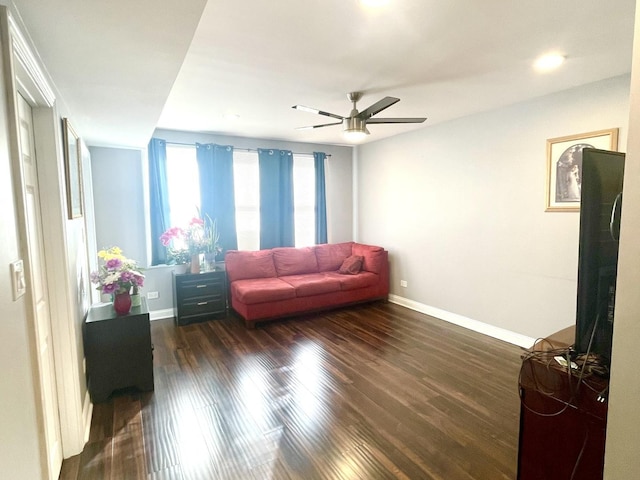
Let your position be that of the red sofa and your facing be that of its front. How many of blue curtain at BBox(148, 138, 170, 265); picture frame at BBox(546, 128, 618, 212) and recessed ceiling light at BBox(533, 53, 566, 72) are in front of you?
2

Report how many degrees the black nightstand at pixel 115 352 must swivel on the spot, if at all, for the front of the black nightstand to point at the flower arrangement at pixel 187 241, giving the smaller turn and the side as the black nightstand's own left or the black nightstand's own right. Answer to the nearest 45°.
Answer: approximately 45° to the black nightstand's own left

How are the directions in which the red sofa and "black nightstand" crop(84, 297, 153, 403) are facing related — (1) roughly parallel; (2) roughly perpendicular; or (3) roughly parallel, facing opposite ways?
roughly perpendicular

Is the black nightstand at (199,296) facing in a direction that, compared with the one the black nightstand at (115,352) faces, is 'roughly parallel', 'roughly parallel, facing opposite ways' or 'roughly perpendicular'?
roughly perpendicular

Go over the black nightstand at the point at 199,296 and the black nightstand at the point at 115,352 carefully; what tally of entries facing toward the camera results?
1

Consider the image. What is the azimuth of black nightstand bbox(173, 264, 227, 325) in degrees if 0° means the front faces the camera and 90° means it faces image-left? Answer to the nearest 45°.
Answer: approximately 0°

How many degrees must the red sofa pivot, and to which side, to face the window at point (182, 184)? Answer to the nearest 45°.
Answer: approximately 135° to its right

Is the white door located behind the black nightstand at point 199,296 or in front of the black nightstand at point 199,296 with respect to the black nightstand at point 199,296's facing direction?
in front

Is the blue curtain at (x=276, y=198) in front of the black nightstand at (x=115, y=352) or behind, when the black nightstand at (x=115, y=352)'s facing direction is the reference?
in front

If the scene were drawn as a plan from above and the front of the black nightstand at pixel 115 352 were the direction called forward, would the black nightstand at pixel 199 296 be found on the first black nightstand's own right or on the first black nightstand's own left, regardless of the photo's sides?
on the first black nightstand's own left

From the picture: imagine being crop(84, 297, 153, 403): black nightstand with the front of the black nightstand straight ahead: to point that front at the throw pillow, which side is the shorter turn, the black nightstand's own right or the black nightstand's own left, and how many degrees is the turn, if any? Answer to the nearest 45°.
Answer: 0° — it already faces it

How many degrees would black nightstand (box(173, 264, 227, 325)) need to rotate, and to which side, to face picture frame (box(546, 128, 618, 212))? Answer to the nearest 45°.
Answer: approximately 45° to its left

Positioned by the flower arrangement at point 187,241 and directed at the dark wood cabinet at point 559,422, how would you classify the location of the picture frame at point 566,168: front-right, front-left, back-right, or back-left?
front-left

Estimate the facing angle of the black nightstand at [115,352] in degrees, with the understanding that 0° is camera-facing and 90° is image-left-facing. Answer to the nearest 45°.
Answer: approximately 270°

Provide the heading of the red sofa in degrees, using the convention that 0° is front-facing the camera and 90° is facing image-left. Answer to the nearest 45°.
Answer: approximately 315°

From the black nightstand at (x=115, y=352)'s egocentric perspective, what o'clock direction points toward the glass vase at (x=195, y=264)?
The glass vase is roughly at 10 o'clock from the black nightstand.
